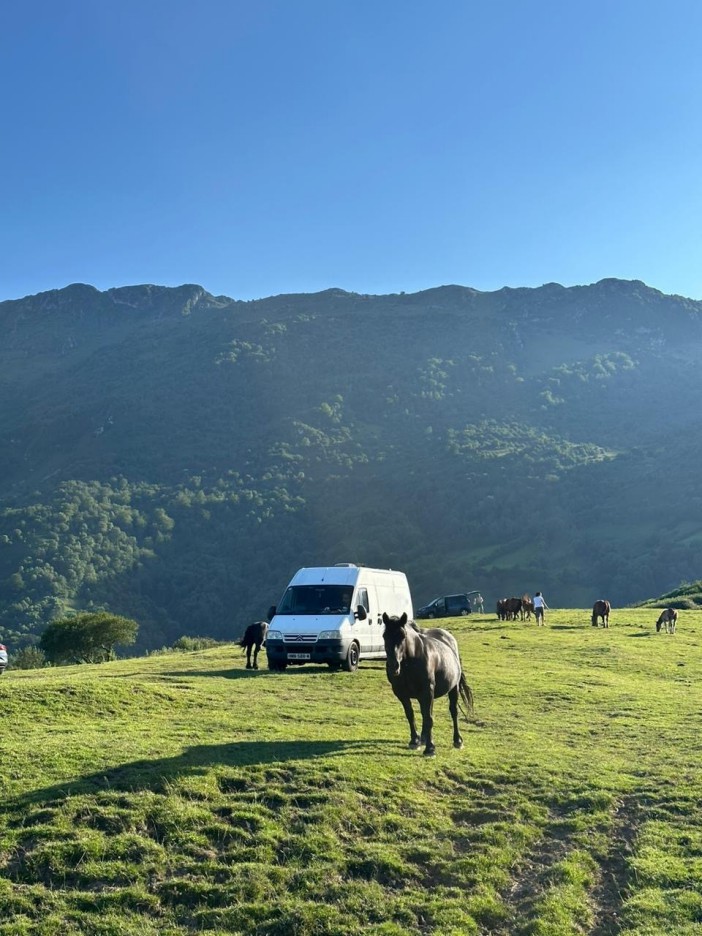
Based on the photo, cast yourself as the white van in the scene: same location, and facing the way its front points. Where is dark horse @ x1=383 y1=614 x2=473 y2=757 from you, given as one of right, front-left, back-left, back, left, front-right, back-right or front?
front-left

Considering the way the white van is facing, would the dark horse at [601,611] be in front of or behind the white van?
behind

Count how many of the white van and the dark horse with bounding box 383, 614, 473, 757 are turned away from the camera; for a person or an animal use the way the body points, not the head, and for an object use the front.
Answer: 0

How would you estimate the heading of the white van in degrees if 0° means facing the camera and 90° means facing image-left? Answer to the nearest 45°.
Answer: approximately 45°

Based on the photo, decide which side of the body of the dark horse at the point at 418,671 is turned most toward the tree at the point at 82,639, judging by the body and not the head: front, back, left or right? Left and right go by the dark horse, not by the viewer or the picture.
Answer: right

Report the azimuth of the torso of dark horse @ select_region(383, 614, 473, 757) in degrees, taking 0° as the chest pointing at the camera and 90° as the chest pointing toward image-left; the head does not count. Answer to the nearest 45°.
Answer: approximately 45°

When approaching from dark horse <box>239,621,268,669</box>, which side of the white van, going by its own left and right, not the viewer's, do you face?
right
